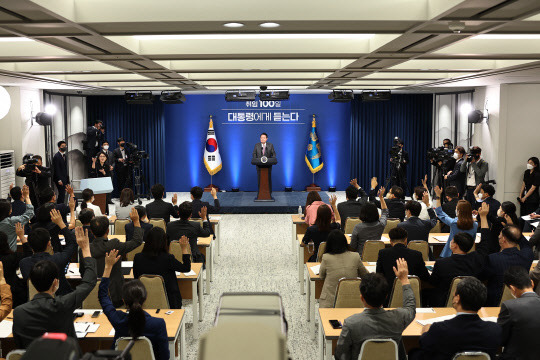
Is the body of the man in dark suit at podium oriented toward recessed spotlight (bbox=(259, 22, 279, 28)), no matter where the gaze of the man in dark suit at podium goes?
yes

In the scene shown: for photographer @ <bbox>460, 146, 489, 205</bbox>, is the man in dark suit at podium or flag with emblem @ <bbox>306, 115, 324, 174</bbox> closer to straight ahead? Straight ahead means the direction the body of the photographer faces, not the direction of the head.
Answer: the man in dark suit at podium

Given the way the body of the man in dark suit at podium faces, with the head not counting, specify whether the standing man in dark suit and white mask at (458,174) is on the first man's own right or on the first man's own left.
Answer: on the first man's own left

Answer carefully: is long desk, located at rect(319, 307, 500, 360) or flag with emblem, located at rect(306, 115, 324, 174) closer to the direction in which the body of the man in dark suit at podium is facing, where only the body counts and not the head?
the long desk

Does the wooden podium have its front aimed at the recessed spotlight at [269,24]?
yes

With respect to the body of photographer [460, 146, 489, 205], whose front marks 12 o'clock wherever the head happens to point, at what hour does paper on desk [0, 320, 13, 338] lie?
The paper on desk is roughly at 11 o'clock from the photographer.

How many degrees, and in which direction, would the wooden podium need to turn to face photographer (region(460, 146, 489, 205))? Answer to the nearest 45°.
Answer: approximately 45° to its left

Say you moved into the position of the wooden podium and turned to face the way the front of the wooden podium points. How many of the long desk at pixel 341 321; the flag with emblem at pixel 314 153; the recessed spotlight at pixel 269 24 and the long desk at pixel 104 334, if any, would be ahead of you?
3

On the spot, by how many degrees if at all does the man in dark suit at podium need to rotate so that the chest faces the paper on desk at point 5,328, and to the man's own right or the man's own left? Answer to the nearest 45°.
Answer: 0° — they already face it

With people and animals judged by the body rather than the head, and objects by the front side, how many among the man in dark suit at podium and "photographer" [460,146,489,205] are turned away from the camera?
0

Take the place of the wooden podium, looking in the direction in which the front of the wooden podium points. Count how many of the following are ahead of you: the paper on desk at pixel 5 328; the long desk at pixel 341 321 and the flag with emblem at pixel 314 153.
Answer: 2

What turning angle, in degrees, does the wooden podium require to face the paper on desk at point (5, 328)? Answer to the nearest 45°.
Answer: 0° — it already faces it

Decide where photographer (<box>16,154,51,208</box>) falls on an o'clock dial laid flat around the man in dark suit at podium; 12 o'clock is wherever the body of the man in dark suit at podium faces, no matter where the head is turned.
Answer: The photographer is roughly at 2 o'clock from the man in dark suit at podium.

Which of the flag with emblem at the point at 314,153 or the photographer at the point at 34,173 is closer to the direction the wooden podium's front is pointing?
the photographer

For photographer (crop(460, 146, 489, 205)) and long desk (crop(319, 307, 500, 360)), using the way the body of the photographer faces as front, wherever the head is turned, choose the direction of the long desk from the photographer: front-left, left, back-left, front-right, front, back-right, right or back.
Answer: front-left

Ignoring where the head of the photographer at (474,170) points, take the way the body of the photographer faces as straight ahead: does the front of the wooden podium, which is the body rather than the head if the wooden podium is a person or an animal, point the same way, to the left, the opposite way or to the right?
to the left
